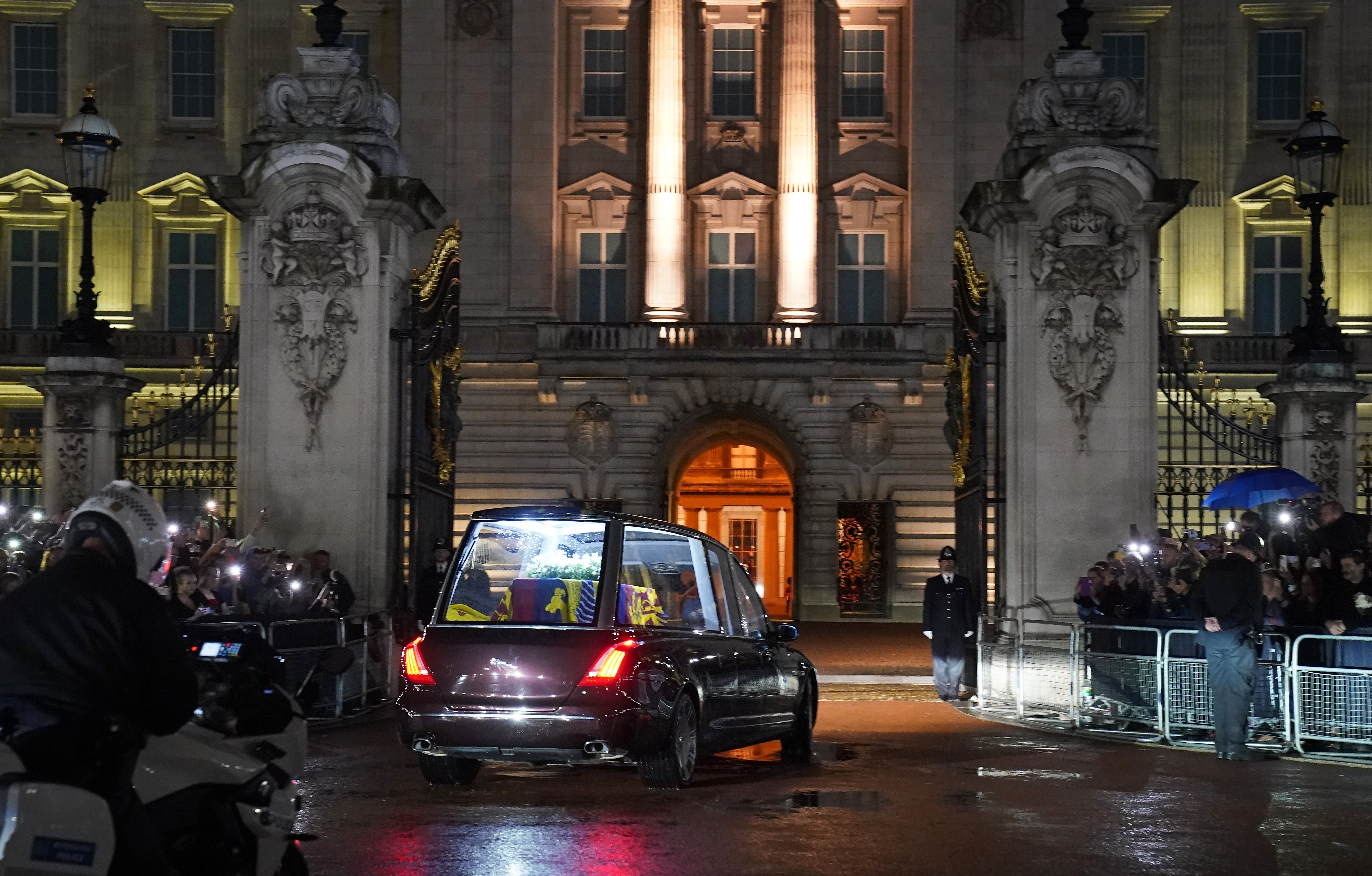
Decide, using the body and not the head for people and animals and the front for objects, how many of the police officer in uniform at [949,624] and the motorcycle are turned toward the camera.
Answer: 1

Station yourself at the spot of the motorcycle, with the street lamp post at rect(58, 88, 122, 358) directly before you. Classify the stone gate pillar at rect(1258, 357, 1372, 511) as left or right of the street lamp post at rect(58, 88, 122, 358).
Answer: right

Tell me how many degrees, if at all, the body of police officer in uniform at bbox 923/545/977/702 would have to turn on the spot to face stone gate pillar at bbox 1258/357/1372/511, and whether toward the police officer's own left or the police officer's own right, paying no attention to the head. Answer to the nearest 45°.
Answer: approximately 135° to the police officer's own left

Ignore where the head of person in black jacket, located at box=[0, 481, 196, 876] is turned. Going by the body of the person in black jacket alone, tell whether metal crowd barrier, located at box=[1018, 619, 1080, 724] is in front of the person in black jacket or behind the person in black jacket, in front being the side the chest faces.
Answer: in front

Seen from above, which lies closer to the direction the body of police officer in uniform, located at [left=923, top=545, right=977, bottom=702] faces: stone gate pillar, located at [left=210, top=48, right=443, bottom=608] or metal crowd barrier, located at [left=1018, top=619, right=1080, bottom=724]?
the metal crowd barrier

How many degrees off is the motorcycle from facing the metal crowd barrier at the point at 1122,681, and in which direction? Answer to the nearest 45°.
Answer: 0° — it already faces it

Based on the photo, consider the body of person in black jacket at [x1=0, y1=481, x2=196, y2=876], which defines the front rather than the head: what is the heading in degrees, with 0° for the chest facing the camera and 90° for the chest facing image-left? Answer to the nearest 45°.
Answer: approximately 225°

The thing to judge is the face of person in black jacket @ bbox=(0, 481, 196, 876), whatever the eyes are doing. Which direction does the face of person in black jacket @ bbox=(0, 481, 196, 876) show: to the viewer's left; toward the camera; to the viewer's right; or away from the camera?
away from the camera

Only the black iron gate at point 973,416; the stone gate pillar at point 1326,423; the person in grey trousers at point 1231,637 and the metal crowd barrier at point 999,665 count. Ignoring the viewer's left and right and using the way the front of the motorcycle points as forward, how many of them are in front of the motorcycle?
4

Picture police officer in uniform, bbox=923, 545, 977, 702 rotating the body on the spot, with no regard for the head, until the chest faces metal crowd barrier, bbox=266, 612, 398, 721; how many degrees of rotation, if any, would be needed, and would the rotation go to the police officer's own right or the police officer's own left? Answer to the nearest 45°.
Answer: approximately 45° to the police officer's own right

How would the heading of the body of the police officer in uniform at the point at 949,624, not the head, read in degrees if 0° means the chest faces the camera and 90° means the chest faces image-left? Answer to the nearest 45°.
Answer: approximately 0°

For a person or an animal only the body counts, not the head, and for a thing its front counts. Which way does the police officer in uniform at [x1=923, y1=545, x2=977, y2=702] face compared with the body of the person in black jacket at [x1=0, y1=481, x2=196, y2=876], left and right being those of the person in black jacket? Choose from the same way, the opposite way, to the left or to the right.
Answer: the opposite way

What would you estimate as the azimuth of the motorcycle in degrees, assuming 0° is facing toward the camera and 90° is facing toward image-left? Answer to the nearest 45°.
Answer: approximately 225°

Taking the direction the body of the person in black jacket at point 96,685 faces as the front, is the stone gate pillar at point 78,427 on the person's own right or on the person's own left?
on the person's own left

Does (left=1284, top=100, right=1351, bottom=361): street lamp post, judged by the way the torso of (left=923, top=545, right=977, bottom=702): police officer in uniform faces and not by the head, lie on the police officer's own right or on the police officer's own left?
on the police officer's own left
